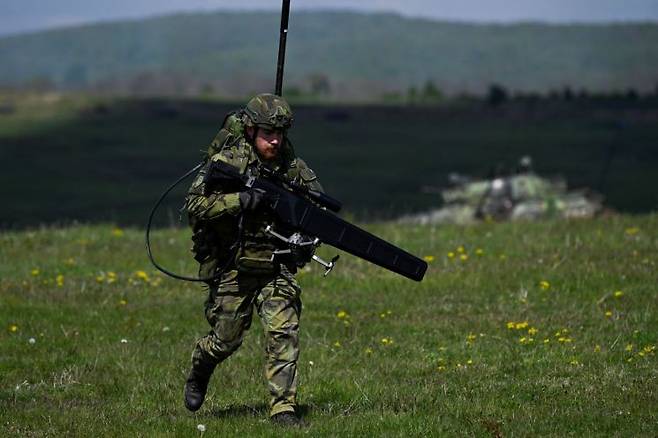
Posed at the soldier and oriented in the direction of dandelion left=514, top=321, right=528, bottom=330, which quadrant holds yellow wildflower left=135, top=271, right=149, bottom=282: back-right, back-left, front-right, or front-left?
front-left

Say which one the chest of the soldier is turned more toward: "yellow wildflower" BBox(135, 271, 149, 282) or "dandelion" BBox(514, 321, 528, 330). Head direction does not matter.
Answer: the dandelion

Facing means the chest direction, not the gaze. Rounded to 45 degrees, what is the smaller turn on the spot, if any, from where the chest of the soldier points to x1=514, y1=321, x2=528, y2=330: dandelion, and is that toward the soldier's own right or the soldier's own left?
approximately 90° to the soldier's own left

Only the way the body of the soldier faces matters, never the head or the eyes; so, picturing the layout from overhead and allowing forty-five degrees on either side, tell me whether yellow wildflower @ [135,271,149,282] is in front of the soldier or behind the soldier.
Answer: behind

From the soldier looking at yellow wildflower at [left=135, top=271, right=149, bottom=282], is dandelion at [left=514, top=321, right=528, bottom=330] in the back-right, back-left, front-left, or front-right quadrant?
front-right

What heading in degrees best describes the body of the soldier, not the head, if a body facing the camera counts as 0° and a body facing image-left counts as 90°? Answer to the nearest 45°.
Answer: approximately 315°

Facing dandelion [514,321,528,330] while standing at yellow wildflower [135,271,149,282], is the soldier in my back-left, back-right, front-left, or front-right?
front-right
